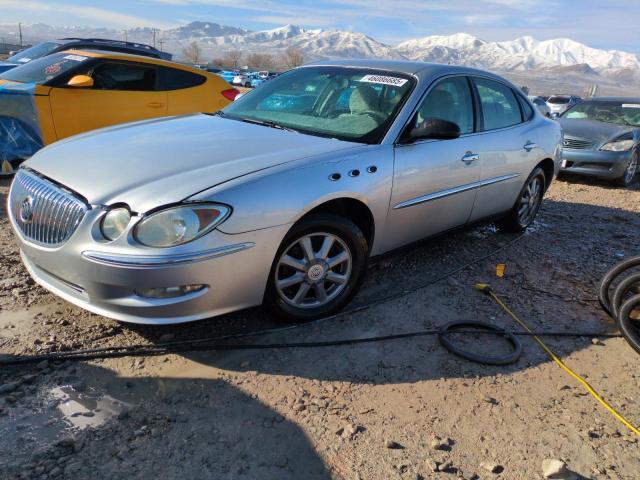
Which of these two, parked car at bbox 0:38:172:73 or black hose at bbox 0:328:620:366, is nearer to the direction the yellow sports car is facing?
the black hose

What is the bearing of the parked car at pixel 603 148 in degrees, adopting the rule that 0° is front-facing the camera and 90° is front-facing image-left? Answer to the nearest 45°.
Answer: approximately 45°

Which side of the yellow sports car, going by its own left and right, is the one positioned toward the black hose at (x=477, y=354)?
left

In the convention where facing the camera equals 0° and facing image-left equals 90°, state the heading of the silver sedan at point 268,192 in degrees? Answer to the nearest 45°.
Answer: approximately 45°

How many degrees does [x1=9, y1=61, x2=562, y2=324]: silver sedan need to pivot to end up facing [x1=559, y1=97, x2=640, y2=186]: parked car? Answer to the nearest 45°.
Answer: approximately 180°

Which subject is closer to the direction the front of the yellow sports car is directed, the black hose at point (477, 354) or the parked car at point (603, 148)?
the black hose

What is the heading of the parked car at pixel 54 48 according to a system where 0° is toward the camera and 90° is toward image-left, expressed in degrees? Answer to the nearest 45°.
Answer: approximately 45°
